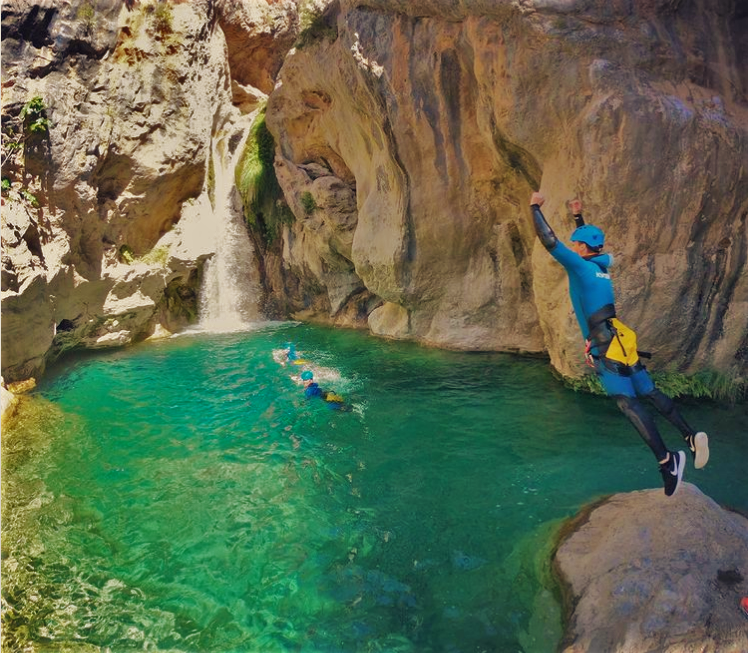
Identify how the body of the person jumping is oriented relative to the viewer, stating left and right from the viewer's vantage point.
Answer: facing away from the viewer and to the left of the viewer

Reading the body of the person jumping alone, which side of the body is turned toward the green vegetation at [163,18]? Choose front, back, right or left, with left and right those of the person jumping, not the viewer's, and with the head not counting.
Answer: front

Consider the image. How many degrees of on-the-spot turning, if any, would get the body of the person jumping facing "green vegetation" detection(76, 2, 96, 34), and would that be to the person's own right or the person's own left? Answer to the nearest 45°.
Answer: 0° — they already face it

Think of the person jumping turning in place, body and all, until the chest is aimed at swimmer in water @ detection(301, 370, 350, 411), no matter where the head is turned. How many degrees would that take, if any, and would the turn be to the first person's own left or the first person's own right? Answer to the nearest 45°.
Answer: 0° — they already face them

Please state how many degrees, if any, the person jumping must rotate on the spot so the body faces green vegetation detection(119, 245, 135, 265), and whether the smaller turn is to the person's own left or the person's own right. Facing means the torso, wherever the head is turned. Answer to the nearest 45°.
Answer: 0° — they already face it

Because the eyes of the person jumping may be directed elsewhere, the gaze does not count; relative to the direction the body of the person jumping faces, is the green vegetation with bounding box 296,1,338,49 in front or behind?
in front

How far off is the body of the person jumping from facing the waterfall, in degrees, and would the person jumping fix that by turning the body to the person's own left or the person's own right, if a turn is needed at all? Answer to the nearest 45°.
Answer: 0° — they already face it
